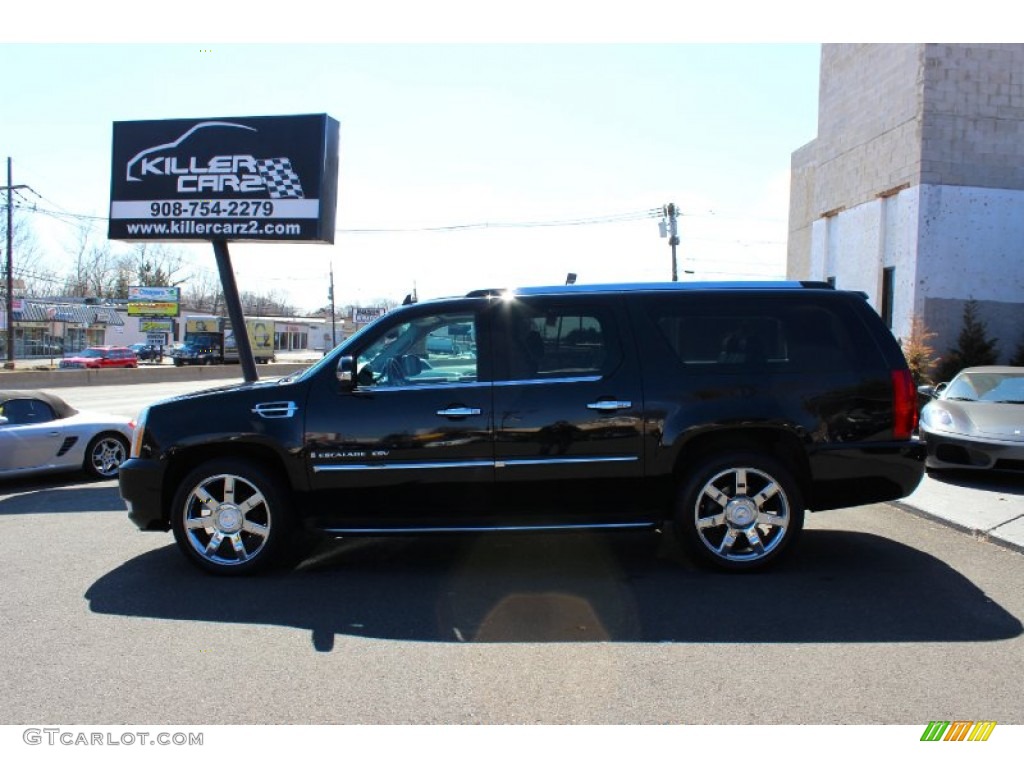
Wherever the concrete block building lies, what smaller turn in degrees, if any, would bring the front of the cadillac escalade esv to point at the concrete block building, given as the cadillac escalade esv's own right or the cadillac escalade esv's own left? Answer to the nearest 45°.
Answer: approximately 135° to the cadillac escalade esv's own right

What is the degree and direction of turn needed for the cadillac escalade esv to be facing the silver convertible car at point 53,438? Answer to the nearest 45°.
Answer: approximately 45° to its right

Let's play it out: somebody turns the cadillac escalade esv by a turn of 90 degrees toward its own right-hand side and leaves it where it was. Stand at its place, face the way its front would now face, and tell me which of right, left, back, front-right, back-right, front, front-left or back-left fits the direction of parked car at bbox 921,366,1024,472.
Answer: front-right

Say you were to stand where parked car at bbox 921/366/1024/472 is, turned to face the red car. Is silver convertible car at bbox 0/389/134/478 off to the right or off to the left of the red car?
left

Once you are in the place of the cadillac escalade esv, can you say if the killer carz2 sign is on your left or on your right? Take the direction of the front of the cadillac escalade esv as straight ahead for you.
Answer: on your right

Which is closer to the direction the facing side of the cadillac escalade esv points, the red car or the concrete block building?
the red car

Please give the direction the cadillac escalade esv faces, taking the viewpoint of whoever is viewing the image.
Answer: facing to the left of the viewer
